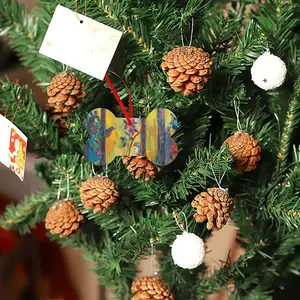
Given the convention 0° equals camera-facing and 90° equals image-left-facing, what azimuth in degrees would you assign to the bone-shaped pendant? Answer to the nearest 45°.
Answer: approximately 0°
